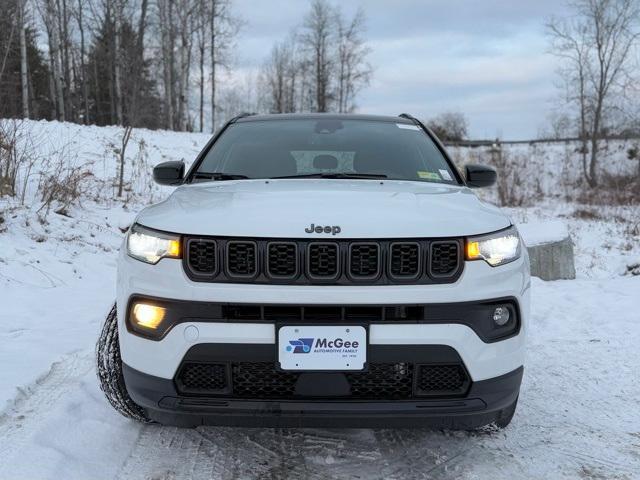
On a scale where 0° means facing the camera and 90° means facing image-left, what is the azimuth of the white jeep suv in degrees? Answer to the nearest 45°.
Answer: approximately 0°
